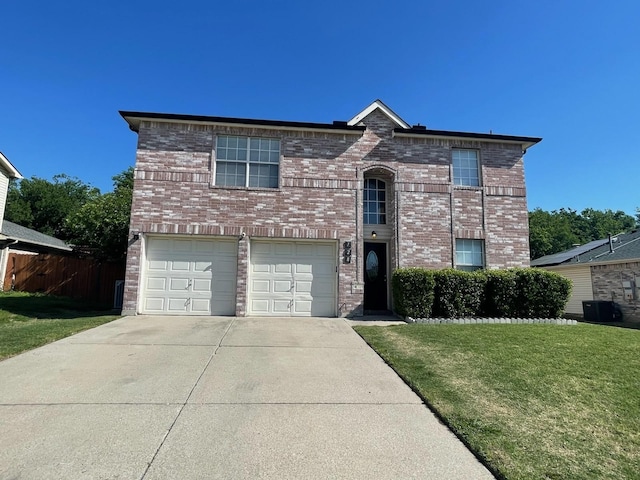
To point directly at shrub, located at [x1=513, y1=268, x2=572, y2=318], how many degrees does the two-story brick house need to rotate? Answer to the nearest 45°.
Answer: approximately 90° to its left

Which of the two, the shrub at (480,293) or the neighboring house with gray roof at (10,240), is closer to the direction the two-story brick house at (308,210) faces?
the shrub

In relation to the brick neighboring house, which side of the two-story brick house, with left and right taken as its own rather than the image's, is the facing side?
left

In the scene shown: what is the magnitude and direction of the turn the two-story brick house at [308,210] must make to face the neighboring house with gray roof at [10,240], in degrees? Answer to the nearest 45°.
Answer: approximately 135° to its right

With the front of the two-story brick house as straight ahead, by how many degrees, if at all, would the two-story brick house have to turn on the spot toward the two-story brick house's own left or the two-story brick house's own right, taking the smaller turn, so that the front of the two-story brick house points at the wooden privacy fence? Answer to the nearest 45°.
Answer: approximately 135° to the two-story brick house's own right

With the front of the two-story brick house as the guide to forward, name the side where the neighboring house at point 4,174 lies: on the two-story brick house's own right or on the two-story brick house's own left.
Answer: on the two-story brick house's own right

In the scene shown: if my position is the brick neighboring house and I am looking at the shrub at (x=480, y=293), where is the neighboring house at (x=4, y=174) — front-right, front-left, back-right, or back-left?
front-right

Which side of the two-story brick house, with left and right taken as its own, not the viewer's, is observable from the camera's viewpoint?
front

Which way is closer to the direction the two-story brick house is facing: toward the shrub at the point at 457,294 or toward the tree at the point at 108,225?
the shrub

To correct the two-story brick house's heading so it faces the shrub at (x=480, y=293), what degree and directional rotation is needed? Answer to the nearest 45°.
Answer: approximately 90° to its left
